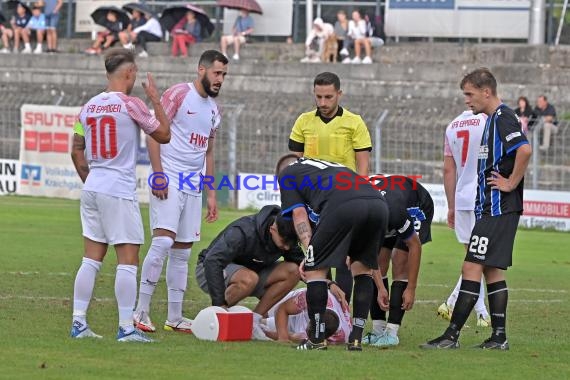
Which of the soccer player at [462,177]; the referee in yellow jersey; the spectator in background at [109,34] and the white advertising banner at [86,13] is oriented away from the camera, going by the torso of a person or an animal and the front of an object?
the soccer player

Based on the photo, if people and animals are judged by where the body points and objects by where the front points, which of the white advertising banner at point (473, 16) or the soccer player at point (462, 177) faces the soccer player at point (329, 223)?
the white advertising banner

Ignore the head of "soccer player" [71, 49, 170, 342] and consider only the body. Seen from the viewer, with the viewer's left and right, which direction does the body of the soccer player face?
facing away from the viewer and to the right of the viewer

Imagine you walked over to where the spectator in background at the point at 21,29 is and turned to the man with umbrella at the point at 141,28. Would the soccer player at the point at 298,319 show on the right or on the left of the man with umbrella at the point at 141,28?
right

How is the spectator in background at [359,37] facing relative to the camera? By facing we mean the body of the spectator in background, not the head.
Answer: toward the camera

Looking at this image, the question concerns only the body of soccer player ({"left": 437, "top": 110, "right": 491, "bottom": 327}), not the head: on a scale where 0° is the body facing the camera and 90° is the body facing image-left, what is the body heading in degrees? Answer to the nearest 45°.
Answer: approximately 180°

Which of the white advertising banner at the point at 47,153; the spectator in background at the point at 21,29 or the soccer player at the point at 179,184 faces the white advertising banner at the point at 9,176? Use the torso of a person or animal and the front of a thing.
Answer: the spectator in background

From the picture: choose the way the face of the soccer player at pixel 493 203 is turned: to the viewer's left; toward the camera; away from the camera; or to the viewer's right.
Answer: to the viewer's left

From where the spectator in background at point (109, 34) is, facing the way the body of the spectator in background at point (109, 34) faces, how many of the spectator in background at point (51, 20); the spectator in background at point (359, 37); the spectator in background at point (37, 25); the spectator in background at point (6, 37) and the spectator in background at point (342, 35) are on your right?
3

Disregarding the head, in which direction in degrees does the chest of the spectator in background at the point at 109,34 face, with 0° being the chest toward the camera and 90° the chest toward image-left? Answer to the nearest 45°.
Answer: approximately 45°

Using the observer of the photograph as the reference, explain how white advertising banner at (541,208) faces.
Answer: facing the viewer

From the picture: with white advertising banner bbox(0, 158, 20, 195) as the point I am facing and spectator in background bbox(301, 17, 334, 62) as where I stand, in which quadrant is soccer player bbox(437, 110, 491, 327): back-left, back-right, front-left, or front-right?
front-left

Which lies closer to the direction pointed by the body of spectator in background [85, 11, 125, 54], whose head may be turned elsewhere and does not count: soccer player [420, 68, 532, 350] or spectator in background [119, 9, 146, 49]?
the soccer player

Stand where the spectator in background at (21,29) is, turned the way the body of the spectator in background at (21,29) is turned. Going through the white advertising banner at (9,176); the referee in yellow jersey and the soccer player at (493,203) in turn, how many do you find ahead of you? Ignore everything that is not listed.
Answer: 3
